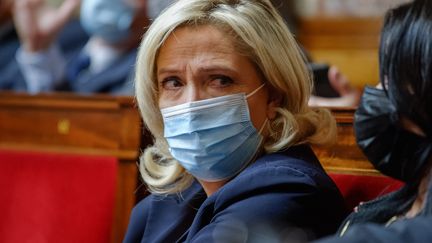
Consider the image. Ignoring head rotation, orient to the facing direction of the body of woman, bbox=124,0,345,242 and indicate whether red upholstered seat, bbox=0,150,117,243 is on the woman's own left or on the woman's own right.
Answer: on the woman's own right

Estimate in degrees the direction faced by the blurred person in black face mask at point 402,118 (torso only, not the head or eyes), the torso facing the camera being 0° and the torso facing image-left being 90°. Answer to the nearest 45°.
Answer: approximately 90°

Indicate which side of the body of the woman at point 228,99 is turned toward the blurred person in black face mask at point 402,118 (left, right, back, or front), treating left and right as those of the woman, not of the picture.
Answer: left

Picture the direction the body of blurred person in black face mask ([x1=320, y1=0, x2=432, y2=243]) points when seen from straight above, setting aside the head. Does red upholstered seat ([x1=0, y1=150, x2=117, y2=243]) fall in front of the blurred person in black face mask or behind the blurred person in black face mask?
in front

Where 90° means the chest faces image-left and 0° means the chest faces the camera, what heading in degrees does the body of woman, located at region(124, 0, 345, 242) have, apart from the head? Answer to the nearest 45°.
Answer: approximately 45°

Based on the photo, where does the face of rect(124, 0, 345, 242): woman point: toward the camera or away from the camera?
toward the camera

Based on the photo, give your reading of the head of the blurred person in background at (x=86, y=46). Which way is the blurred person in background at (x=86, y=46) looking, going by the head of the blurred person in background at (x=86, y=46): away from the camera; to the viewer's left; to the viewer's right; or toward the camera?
toward the camera

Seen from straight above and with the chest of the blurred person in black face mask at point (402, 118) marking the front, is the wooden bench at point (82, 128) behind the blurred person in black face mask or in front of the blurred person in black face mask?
in front
